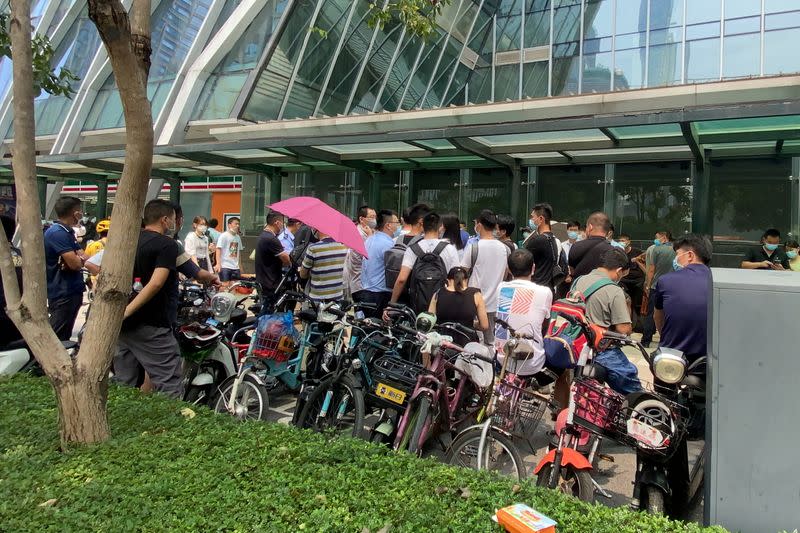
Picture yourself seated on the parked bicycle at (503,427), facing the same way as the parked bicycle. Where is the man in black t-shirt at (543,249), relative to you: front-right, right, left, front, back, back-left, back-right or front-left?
back-right

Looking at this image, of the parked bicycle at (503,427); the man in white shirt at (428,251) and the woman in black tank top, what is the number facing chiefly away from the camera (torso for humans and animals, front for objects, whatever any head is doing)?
2

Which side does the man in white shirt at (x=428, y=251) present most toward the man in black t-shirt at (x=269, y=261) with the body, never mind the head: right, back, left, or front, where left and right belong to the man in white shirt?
left

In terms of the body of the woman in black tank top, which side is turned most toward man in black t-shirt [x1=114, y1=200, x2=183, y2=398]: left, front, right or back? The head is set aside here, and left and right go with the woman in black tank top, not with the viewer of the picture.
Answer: left

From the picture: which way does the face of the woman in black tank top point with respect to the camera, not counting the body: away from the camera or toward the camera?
away from the camera

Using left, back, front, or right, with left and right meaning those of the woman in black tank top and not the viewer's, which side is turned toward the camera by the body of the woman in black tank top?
back

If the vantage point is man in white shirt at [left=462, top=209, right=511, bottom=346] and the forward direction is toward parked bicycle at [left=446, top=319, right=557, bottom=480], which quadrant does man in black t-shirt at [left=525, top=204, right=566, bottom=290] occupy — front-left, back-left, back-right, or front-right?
back-left

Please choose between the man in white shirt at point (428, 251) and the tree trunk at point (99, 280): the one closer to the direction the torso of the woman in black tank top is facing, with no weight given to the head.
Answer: the man in white shirt

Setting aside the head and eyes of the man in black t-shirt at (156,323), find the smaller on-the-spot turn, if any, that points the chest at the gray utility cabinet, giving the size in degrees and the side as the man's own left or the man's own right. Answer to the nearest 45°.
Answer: approximately 90° to the man's own right

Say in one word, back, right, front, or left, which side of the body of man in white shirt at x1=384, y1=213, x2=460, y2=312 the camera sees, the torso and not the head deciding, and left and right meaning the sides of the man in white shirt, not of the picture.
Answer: back

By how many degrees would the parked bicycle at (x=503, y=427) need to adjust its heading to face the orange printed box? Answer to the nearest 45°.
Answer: approximately 45° to its left

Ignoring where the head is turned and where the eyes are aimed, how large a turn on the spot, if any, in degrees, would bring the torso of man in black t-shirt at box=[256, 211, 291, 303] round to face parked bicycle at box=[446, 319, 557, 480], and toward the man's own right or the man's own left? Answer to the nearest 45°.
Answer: approximately 90° to the man's own right

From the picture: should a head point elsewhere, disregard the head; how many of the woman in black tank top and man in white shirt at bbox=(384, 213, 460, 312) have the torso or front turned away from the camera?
2

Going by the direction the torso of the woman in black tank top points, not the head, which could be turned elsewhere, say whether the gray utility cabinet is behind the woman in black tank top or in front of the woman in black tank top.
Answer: behind

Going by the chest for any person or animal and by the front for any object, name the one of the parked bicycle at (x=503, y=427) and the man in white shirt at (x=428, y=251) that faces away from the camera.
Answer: the man in white shirt

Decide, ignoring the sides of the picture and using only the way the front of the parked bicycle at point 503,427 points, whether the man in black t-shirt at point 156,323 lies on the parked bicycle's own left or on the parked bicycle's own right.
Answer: on the parked bicycle's own right
